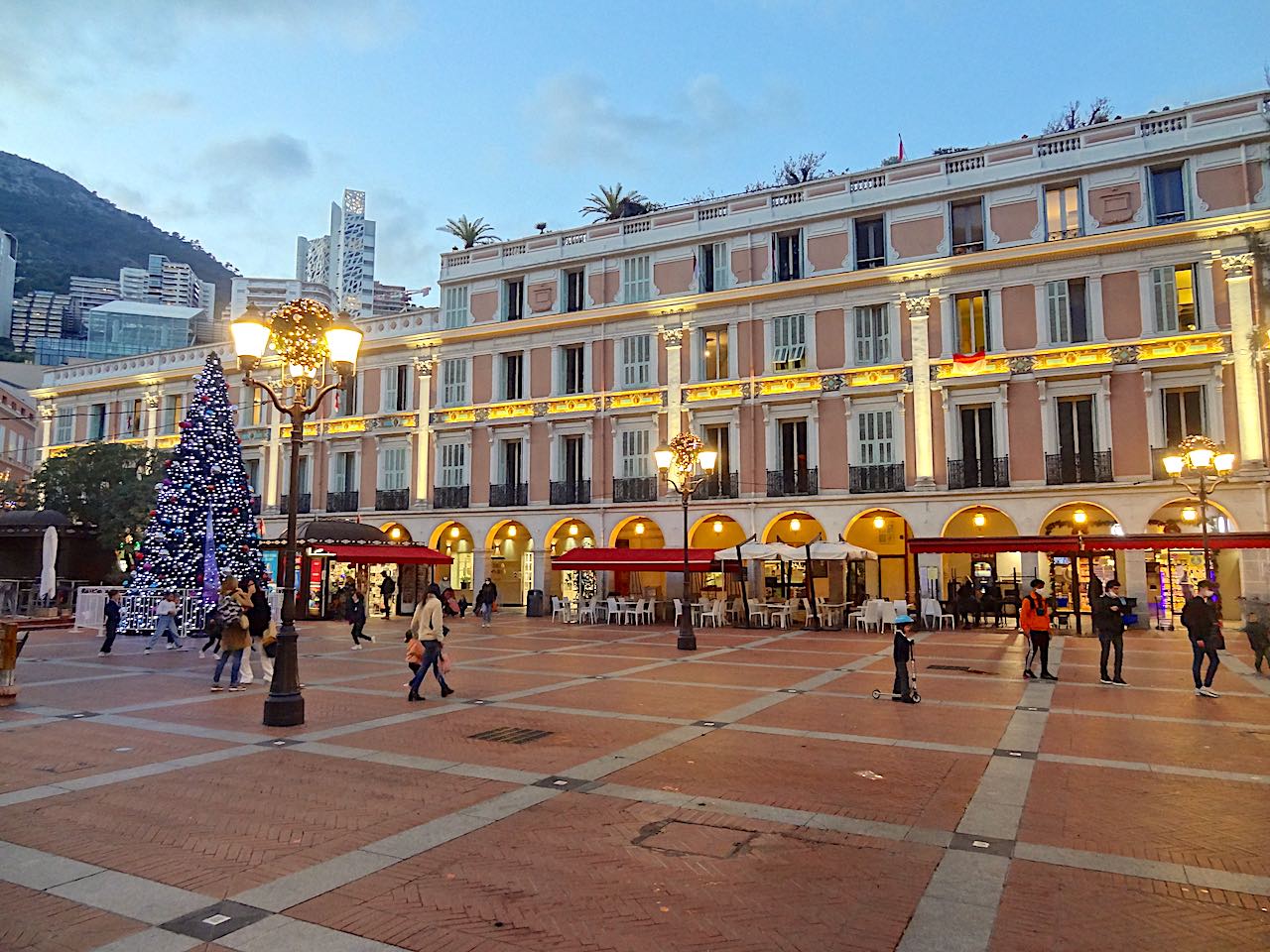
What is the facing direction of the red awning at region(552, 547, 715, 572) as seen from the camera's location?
facing the viewer

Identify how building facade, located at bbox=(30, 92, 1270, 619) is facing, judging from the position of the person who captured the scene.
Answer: facing the viewer and to the left of the viewer

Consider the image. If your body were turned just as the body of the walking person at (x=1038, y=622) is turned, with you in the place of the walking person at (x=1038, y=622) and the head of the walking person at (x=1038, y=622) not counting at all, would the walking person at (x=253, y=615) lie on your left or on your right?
on your right

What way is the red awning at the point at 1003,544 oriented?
toward the camera

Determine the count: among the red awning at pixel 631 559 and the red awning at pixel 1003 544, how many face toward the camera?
2

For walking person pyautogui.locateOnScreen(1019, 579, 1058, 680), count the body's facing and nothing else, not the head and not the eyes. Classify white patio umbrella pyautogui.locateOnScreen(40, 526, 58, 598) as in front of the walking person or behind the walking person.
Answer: behind

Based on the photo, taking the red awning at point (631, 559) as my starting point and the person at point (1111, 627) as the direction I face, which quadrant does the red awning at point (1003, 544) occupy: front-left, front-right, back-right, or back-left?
front-left

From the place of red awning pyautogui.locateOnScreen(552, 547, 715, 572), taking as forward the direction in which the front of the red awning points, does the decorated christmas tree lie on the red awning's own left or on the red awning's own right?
on the red awning's own right

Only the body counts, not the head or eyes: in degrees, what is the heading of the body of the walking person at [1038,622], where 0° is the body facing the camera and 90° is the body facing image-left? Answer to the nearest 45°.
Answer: approximately 315°

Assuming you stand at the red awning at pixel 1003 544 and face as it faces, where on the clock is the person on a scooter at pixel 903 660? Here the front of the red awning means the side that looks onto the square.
The person on a scooter is roughly at 12 o'clock from the red awning.

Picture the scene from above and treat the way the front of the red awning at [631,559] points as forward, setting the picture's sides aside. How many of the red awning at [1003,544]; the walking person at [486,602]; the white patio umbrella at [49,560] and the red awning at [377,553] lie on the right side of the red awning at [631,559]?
3

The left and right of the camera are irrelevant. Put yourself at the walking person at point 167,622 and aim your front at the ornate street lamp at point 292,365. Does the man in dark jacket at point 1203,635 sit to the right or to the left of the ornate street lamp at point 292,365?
left

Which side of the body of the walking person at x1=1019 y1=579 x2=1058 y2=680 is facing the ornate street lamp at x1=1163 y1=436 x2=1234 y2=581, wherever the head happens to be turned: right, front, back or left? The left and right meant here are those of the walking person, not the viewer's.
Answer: left

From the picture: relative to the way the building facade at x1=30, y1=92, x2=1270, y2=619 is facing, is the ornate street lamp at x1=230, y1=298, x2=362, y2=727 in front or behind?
in front

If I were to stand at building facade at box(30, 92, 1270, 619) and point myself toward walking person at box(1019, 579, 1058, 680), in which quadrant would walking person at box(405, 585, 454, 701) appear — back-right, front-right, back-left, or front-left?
front-right

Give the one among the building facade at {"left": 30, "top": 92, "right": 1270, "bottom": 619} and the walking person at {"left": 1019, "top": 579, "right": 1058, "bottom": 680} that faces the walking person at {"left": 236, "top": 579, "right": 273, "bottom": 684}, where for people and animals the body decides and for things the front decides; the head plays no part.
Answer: the building facade
